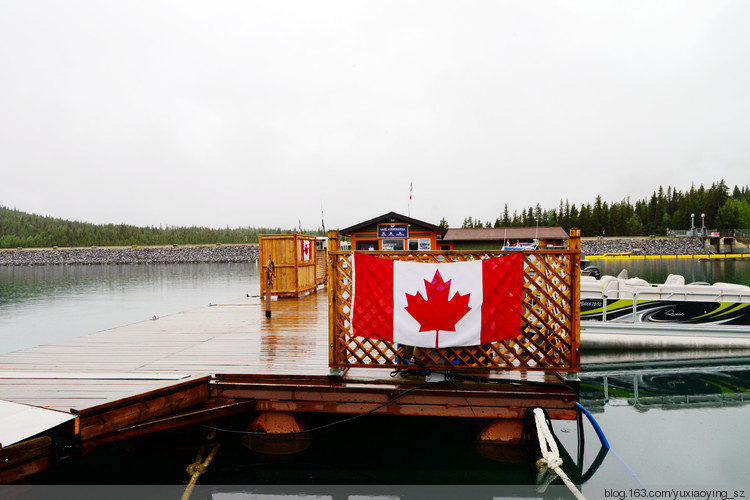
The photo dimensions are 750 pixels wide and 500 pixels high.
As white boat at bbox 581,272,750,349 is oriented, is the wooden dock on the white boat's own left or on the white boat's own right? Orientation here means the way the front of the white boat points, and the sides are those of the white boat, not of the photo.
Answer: on the white boat's own left

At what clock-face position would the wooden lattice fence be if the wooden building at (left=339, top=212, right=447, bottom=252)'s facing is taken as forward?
The wooden lattice fence is roughly at 12 o'clock from the wooden building.

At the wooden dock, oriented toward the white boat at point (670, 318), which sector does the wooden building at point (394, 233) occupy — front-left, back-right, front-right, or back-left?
front-left

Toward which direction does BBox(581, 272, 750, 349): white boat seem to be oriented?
to the viewer's left

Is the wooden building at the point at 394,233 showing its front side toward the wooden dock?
yes

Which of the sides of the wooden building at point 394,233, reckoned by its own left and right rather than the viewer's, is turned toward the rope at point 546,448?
front

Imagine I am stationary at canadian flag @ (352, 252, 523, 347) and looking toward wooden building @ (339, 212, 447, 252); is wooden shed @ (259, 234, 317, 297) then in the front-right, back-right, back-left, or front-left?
front-left

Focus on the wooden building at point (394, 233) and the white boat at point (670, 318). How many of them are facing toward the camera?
1

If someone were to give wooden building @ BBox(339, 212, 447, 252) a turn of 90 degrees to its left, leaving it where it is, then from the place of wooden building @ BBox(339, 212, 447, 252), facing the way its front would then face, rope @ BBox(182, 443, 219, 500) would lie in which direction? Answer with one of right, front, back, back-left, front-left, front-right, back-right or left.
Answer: right

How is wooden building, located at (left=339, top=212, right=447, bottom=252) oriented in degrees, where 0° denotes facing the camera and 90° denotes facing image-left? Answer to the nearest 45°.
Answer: approximately 0°

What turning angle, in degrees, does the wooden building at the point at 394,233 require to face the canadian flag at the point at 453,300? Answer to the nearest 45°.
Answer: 0° — it already faces it
